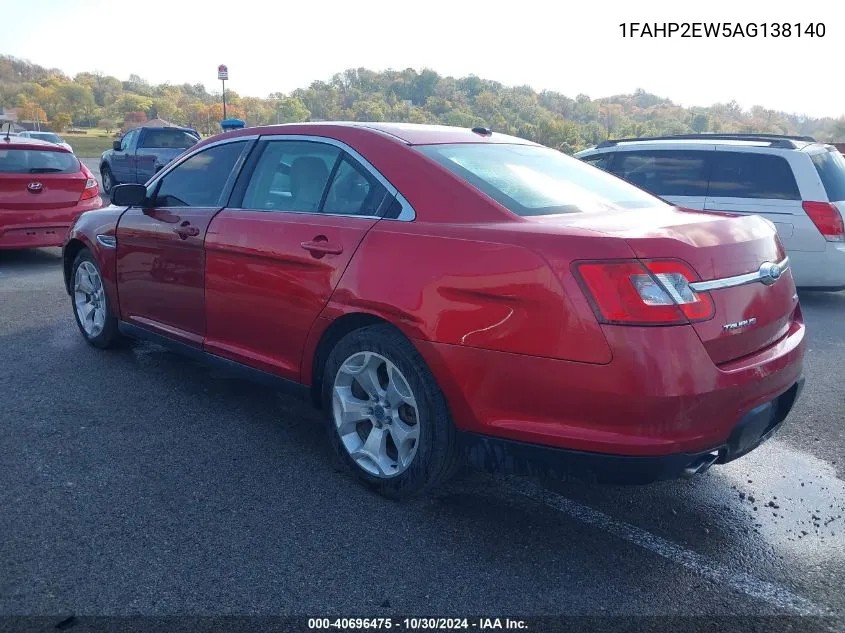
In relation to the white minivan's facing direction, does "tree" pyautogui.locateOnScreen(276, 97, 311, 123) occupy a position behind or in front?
in front

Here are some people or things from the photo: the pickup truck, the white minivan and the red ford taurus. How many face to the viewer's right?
0

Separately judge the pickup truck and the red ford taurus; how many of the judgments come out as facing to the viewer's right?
0

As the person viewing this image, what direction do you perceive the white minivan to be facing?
facing away from the viewer and to the left of the viewer

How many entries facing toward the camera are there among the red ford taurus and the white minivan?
0

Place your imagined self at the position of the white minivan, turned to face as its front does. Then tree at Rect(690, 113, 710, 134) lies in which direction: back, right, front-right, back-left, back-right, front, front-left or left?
front-right

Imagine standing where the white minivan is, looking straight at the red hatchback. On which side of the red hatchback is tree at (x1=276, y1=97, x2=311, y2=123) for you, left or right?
right

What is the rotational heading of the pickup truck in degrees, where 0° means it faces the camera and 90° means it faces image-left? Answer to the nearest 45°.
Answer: approximately 135°

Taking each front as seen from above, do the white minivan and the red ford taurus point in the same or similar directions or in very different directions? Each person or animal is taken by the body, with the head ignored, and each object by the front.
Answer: same or similar directions

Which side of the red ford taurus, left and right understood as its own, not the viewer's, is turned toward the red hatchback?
front

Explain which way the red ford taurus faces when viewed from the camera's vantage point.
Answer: facing away from the viewer and to the left of the viewer

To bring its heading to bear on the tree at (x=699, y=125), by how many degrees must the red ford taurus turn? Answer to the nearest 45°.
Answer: approximately 45° to its right
